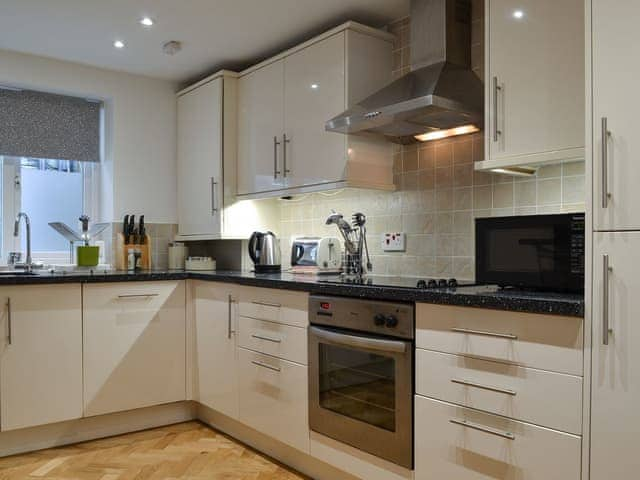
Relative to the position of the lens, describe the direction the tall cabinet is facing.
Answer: facing the viewer and to the left of the viewer

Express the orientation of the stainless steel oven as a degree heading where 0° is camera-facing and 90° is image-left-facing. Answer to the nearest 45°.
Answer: approximately 45°

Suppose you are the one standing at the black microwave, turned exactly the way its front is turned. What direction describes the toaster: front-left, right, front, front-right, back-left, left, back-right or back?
right

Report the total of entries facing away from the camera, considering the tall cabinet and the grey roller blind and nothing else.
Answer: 0

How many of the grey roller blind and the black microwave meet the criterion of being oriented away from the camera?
0

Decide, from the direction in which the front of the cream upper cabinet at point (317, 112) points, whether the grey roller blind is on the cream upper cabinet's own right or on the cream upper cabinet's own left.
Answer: on the cream upper cabinet's own right

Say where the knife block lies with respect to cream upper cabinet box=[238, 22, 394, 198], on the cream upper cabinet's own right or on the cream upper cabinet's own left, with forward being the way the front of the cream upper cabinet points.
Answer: on the cream upper cabinet's own right

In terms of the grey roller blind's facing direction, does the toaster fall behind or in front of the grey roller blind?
in front

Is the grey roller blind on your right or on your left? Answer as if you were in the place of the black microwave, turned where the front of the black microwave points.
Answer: on your right
